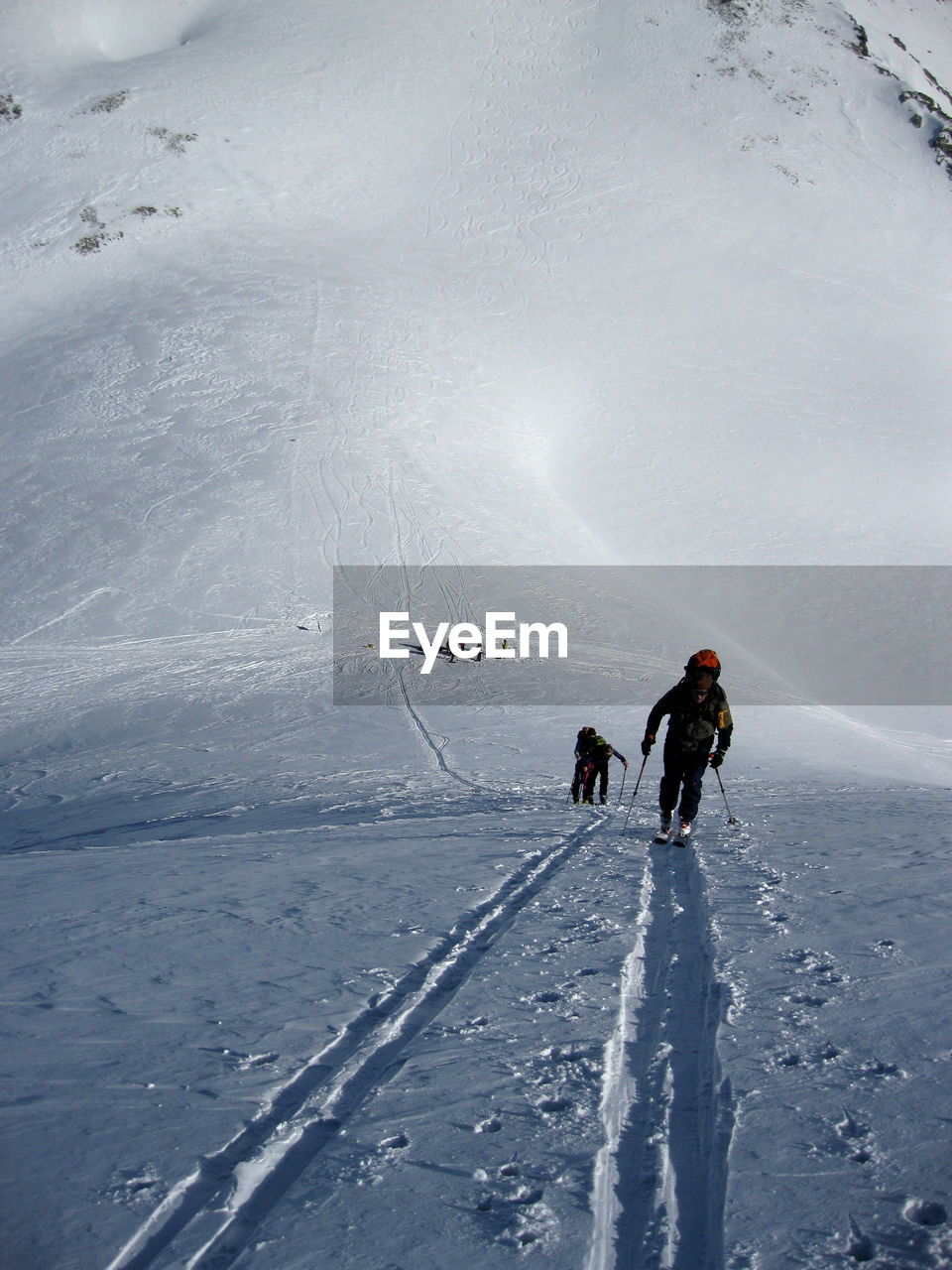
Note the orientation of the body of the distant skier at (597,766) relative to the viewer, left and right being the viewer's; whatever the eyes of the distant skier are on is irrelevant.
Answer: facing the viewer

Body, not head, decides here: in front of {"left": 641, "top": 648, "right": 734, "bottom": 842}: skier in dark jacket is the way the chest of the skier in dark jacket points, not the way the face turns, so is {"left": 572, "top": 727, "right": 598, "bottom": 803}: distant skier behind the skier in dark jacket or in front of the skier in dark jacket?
behind

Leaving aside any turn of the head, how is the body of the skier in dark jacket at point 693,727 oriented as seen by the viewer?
toward the camera

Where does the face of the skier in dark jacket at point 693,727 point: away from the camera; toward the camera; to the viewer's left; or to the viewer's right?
toward the camera

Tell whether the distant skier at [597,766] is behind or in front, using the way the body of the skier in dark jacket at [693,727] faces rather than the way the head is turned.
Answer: behind

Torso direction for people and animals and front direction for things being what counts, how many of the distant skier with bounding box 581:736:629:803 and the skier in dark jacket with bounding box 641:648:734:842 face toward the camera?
2

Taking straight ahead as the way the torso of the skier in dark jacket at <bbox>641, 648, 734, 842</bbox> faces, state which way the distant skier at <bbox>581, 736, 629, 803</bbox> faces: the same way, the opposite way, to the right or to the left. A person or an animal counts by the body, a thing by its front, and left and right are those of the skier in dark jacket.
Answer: the same way

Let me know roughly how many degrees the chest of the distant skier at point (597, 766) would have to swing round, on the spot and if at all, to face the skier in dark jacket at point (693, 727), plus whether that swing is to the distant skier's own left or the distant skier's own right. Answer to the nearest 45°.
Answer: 0° — they already face them
